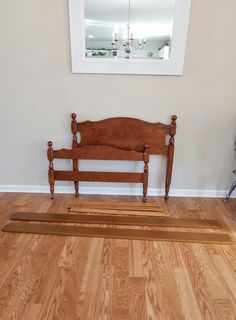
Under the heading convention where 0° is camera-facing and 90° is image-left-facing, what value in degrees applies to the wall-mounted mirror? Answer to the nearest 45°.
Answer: approximately 0°

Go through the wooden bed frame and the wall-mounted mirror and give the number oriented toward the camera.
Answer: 2

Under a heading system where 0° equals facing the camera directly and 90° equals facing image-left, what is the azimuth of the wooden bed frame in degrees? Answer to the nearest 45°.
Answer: approximately 0°
